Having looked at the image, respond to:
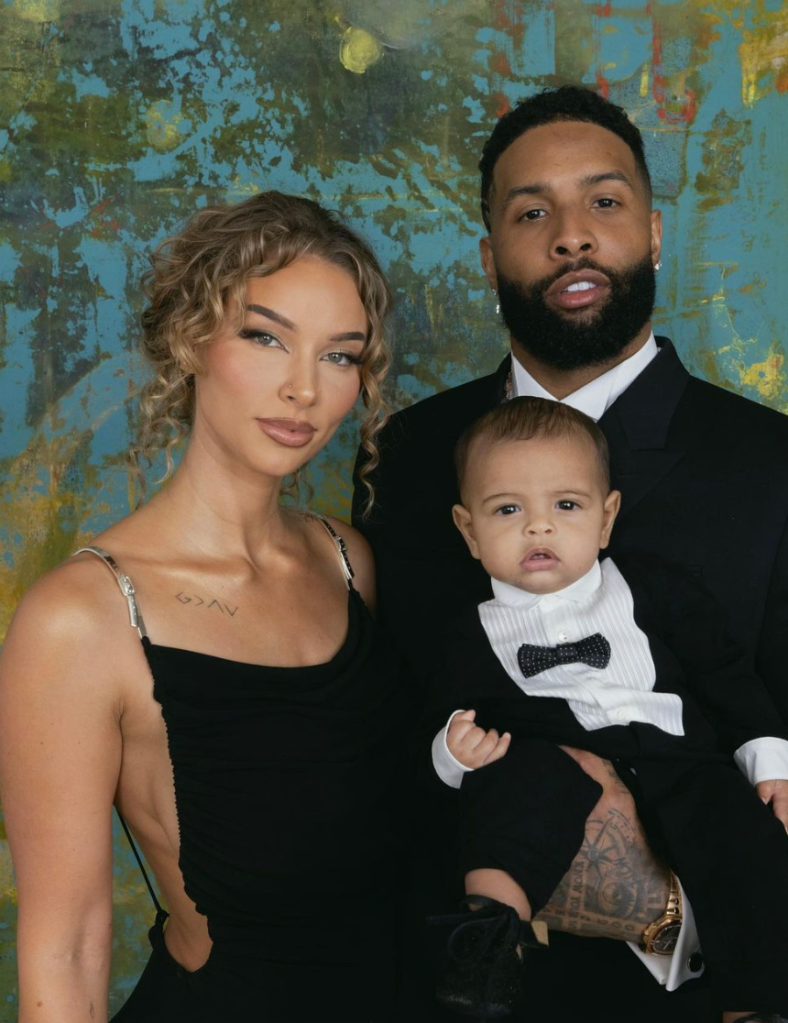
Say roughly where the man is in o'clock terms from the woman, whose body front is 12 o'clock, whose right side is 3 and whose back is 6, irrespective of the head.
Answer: The man is roughly at 10 o'clock from the woman.

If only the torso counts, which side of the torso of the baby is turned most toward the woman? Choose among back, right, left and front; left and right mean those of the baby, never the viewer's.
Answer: right

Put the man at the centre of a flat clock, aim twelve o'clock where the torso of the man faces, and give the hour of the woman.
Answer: The woman is roughly at 2 o'clock from the man.

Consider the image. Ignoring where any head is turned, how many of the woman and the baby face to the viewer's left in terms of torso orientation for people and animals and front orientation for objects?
0

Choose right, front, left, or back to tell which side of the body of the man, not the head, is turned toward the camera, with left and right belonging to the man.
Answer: front

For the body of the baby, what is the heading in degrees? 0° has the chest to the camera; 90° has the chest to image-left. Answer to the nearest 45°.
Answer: approximately 0°
